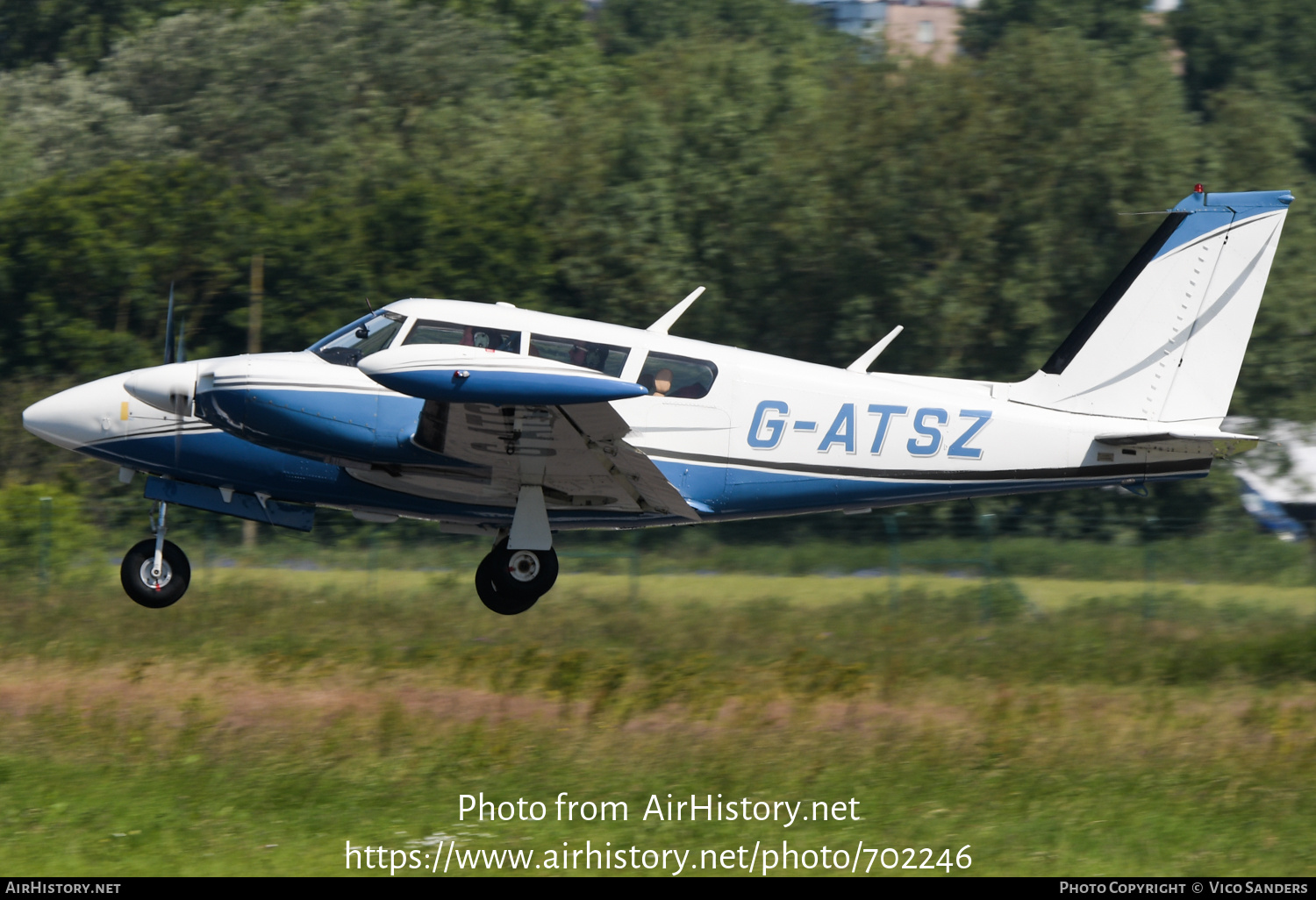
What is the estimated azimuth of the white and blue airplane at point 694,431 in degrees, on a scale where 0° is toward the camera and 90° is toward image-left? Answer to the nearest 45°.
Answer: approximately 90°
